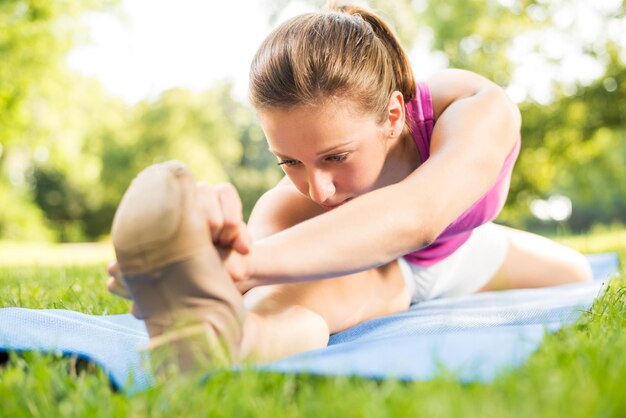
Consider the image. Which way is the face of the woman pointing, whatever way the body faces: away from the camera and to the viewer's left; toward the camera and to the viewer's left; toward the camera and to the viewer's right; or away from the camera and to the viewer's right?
toward the camera and to the viewer's left

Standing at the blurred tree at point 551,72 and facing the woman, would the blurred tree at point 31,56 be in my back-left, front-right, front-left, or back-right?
front-right

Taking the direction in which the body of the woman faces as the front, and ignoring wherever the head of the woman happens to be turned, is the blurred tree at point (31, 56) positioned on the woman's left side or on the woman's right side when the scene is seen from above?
on the woman's right side

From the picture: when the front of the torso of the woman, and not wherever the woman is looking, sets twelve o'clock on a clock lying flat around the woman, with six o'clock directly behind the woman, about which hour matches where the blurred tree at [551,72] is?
The blurred tree is roughly at 5 o'clock from the woman.

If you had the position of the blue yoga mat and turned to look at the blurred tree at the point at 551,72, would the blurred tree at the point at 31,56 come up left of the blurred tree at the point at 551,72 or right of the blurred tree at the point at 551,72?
left

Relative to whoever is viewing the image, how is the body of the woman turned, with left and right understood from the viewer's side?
facing the viewer and to the left of the viewer
